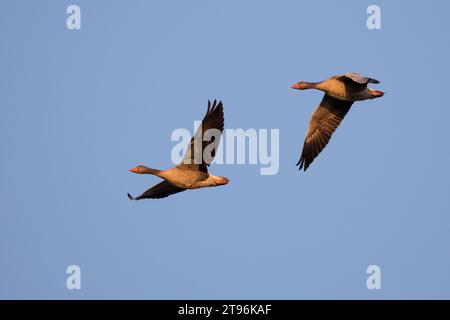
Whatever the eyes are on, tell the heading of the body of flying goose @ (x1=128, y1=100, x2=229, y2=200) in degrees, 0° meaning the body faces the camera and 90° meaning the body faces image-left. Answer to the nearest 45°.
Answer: approximately 90°

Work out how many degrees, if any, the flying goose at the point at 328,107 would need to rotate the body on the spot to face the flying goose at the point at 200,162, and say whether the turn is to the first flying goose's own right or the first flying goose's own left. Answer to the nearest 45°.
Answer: approximately 45° to the first flying goose's own left

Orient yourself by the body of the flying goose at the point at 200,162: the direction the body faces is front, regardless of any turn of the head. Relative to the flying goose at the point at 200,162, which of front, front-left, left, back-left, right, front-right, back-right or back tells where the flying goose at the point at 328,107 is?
back-right

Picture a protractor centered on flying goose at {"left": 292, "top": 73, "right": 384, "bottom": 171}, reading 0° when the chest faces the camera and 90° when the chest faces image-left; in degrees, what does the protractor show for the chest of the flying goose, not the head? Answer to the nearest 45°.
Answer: approximately 90°

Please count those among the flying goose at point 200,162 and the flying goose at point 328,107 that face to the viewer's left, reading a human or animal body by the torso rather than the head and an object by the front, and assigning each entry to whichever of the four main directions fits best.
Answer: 2
